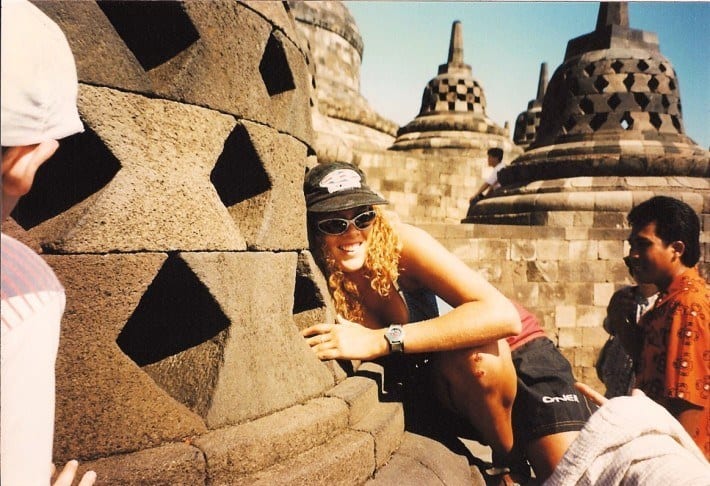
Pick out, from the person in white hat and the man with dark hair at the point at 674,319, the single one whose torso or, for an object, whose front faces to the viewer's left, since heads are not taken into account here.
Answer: the man with dark hair

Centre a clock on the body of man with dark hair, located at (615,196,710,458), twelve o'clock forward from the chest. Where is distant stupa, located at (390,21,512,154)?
The distant stupa is roughly at 2 o'clock from the man with dark hair.

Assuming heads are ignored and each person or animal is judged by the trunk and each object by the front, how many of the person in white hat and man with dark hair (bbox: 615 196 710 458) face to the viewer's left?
1

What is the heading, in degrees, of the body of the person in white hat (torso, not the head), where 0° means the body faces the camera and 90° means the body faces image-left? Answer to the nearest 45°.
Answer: approximately 270°

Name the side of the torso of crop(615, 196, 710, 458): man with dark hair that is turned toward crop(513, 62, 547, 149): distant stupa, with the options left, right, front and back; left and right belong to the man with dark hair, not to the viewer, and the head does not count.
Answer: right

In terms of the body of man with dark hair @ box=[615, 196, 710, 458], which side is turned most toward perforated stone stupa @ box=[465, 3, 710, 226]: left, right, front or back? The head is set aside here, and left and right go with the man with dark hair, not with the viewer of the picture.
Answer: right

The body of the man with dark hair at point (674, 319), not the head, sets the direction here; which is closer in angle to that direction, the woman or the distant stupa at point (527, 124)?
the woman

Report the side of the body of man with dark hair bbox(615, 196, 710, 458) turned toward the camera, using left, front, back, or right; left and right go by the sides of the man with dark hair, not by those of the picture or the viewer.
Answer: left

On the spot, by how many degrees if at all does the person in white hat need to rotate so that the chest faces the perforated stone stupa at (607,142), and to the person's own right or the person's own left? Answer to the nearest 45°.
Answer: approximately 45° to the person's own left

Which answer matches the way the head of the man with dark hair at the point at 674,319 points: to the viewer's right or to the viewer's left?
to the viewer's left
